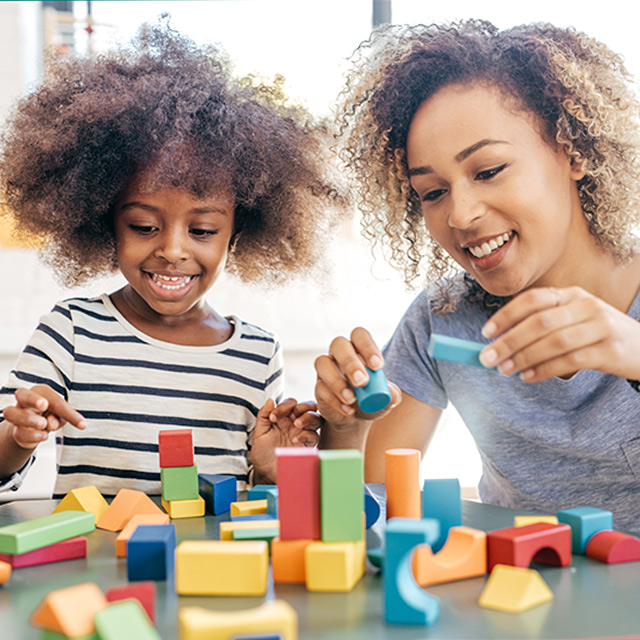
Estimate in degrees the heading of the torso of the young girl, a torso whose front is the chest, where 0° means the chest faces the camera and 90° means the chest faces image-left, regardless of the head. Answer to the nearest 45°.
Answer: approximately 0°

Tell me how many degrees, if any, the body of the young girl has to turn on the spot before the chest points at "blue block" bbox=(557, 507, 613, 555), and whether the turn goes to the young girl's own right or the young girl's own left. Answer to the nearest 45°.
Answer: approximately 45° to the young girl's own left

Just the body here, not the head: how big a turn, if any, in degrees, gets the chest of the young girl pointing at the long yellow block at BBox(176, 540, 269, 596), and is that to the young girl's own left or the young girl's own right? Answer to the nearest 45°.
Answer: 0° — they already face it
